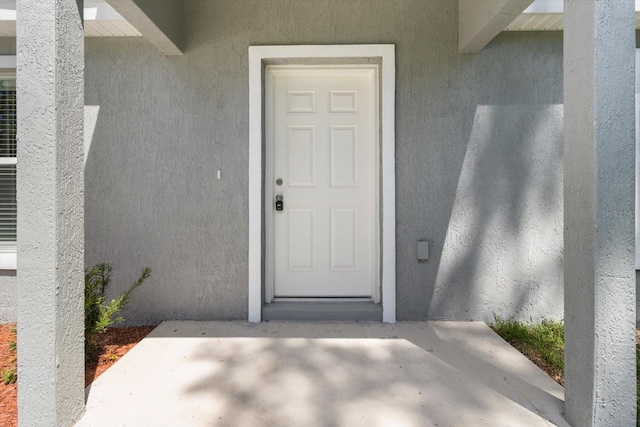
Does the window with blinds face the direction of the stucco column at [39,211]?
yes

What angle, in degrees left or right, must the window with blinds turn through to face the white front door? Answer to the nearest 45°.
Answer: approximately 45° to its left

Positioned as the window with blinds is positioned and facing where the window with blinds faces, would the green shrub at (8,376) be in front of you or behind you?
in front

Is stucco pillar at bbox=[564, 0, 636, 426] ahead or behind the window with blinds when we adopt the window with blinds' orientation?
ahead

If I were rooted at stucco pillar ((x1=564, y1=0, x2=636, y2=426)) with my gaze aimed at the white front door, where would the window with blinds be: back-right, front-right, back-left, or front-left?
front-left

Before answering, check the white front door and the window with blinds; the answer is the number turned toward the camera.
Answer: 2

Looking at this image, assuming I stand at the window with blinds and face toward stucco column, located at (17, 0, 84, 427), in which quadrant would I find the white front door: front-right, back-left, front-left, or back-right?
front-left

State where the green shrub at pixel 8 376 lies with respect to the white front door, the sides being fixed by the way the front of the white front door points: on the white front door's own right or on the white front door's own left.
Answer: on the white front door's own right

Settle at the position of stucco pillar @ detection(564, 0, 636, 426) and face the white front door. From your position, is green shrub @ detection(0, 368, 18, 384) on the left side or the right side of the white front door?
left

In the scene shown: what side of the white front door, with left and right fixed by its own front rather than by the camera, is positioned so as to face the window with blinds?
right

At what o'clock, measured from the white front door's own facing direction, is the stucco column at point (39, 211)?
The stucco column is roughly at 1 o'clock from the white front door.

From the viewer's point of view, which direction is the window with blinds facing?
toward the camera
